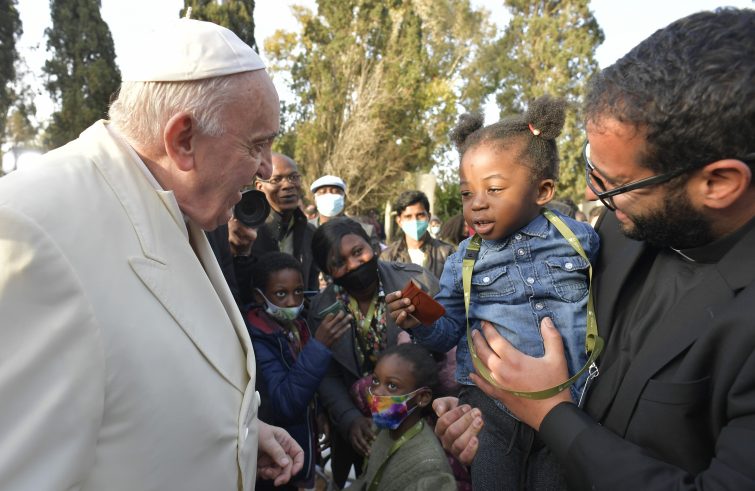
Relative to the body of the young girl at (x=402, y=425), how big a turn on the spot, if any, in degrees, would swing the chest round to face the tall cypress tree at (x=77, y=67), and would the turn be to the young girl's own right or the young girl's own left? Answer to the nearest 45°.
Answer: approximately 90° to the young girl's own right

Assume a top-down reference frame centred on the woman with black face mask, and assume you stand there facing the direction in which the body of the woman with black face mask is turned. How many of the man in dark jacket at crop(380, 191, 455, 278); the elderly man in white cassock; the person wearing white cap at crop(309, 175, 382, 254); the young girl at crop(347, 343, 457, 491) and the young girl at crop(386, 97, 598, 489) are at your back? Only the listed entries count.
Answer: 2

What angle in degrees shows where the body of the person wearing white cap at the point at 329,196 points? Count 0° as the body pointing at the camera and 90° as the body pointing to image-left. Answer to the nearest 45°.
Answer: approximately 0°

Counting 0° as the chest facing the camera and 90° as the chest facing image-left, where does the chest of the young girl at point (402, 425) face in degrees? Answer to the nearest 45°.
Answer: approximately 45°

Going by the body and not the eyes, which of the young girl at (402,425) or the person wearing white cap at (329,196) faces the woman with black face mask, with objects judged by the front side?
the person wearing white cap

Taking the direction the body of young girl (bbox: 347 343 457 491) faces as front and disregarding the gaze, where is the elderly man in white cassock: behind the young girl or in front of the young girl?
in front

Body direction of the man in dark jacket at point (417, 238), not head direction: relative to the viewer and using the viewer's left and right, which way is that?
facing the viewer

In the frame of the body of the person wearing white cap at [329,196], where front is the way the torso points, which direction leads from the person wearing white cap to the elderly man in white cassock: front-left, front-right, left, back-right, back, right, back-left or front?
front

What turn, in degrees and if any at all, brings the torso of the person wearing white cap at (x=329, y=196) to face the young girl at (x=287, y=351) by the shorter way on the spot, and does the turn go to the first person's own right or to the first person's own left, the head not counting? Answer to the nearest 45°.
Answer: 0° — they already face them

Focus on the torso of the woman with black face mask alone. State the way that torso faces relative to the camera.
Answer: toward the camera

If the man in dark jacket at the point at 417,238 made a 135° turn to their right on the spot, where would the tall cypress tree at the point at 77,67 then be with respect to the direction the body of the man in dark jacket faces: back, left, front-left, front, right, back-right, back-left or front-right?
front

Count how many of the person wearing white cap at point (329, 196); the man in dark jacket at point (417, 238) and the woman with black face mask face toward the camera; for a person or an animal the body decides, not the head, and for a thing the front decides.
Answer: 3

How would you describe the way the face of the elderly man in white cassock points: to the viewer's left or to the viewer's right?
to the viewer's right

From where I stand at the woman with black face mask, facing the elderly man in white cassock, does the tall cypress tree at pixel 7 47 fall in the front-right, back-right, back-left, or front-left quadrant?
back-right
